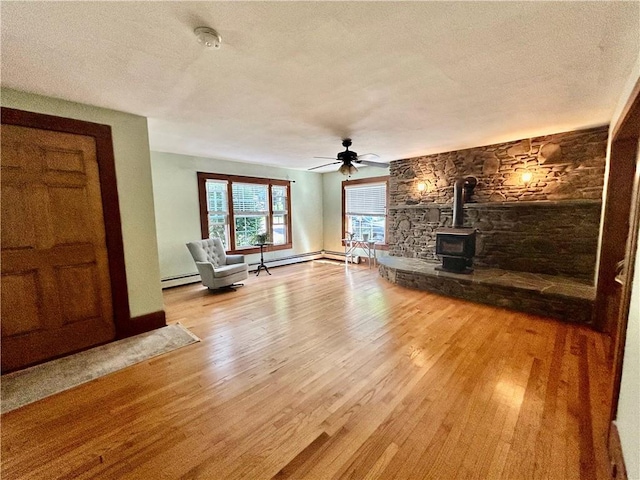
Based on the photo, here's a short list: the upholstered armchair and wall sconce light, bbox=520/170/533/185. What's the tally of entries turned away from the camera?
0

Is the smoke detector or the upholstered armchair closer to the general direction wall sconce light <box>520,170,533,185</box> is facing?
the smoke detector

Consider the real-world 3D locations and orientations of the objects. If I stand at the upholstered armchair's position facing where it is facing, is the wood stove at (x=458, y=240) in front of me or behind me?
in front

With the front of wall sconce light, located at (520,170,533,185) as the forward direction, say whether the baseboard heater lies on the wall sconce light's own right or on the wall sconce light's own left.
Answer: on the wall sconce light's own right

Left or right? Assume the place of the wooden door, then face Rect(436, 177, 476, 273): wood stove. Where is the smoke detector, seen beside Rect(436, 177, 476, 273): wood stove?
right

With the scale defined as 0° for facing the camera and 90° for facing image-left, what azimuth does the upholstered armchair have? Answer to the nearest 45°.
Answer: approximately 315°

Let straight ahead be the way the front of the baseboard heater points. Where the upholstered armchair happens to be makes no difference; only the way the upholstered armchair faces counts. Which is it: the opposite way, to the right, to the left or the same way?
the same way

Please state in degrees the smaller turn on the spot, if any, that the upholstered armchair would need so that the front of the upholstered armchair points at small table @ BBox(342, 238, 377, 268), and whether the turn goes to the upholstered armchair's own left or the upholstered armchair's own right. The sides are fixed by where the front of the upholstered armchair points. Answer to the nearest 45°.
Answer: approximately 45° to the upholstered armchair's own left

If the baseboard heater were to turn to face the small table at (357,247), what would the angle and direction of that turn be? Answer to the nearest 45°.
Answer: approximately 45° to its left

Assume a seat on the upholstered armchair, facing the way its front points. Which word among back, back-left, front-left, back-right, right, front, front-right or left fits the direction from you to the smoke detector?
front-right

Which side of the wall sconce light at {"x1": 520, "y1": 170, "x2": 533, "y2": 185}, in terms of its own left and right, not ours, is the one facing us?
front

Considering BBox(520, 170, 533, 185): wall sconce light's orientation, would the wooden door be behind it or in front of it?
in front

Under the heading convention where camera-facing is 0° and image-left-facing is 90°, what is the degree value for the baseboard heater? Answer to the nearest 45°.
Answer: approximately 315°

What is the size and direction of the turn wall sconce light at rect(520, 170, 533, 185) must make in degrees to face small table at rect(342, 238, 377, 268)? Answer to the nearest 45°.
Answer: approximately 90° to its right
